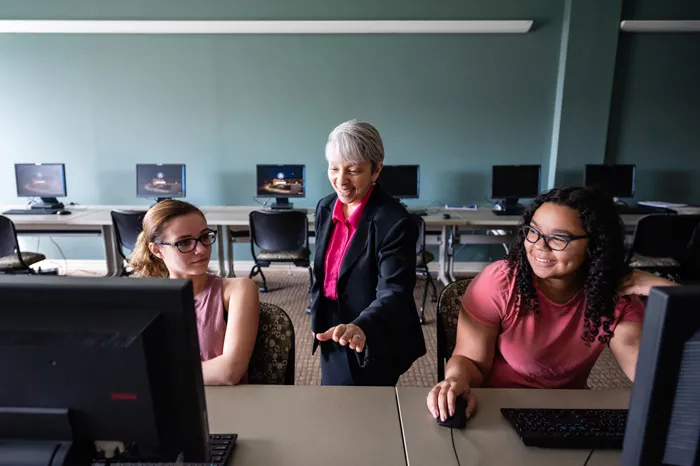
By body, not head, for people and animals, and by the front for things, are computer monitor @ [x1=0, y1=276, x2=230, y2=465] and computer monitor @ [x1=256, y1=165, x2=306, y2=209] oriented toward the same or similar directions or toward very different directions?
very different directions

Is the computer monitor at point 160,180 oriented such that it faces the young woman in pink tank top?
yes

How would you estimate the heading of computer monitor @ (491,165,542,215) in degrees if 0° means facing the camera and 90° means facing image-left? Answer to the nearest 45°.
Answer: approximately 0°

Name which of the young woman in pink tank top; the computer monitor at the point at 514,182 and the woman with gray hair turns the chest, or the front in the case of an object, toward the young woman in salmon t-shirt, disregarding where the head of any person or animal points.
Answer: the computer monitor

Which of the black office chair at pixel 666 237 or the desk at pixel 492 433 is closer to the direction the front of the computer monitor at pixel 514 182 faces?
the desk

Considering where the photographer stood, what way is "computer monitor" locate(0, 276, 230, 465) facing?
facing away from the viewer

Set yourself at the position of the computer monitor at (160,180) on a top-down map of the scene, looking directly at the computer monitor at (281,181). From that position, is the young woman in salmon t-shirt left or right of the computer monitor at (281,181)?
right

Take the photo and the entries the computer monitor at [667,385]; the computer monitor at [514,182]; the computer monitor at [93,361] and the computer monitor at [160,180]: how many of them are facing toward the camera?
2

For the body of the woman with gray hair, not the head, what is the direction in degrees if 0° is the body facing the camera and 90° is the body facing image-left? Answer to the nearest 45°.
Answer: approximately 45°

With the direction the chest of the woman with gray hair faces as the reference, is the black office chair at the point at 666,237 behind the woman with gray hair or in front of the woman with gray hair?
behind

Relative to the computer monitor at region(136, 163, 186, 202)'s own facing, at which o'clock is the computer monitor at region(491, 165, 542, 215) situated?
the computer monitor at region(491, 165, 542, 215) is roughly at 10 o'clock from the computer monitor at region(136, 163, 186, 202).
